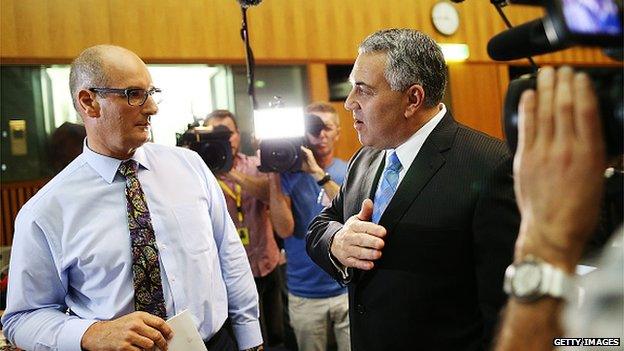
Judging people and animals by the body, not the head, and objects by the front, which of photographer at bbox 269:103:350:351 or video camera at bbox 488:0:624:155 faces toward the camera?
the photographer

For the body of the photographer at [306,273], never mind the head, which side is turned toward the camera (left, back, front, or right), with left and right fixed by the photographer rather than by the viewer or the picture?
front

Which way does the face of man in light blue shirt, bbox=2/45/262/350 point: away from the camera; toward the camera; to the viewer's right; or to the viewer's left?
to the viewer's right

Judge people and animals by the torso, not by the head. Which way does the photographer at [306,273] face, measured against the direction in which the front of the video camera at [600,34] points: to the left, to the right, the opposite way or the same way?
the opposite way

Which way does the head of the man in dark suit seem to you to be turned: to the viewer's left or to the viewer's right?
to the viewer's left

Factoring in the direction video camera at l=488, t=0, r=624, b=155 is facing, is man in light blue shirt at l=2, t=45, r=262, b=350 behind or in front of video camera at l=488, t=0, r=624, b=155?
in front

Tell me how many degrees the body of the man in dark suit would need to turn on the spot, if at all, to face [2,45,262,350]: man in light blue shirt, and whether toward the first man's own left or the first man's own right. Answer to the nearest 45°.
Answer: approximately 45° to the first man's own right

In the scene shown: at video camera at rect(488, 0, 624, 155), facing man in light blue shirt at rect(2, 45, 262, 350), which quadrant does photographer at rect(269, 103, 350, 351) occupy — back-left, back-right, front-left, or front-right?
front-right

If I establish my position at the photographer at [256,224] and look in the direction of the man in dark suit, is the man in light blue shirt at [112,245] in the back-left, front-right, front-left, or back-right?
front-right

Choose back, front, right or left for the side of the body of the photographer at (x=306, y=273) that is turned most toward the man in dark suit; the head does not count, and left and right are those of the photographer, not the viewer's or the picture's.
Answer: front

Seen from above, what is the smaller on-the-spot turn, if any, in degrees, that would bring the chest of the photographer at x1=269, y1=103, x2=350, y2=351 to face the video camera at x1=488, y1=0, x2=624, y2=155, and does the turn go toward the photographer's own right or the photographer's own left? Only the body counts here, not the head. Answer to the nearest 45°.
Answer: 0° — they already face it

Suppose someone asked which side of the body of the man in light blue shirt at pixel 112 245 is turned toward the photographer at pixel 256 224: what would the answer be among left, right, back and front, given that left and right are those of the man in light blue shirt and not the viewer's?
left

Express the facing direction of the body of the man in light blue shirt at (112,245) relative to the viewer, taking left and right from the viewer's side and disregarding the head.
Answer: facing the viewer and to the right of the viewer

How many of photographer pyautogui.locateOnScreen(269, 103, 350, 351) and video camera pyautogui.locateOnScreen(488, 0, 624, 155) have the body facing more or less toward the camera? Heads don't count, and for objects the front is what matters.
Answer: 1
